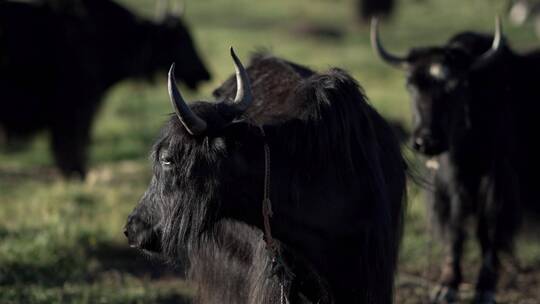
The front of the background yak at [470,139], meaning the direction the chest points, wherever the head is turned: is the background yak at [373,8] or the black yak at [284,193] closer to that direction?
the black yak

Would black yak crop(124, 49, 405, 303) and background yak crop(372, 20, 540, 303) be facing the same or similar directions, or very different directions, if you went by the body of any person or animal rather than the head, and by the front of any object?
same or similar directions

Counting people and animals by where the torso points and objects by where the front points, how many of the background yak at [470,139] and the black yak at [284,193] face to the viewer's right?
0

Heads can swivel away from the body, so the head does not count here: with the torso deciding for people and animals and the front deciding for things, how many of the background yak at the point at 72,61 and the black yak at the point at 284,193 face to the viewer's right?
1

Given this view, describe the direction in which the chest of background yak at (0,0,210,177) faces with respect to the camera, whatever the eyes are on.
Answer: to the viewer's right

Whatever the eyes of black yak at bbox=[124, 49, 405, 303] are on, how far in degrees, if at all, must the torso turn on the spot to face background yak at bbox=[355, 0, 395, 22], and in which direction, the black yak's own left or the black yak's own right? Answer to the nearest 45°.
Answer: approximately 135° to the black yak's own right

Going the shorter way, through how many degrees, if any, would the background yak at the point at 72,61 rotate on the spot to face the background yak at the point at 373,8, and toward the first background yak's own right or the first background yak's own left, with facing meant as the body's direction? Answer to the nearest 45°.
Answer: approximately 45° to the first background yak's own left

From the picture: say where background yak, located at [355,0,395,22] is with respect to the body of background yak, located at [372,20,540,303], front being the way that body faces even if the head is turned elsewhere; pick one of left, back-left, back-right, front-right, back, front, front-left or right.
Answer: back-right

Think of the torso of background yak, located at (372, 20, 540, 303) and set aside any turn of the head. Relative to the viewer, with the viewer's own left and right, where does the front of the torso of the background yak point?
facing the viewer and to the left of the viewer
